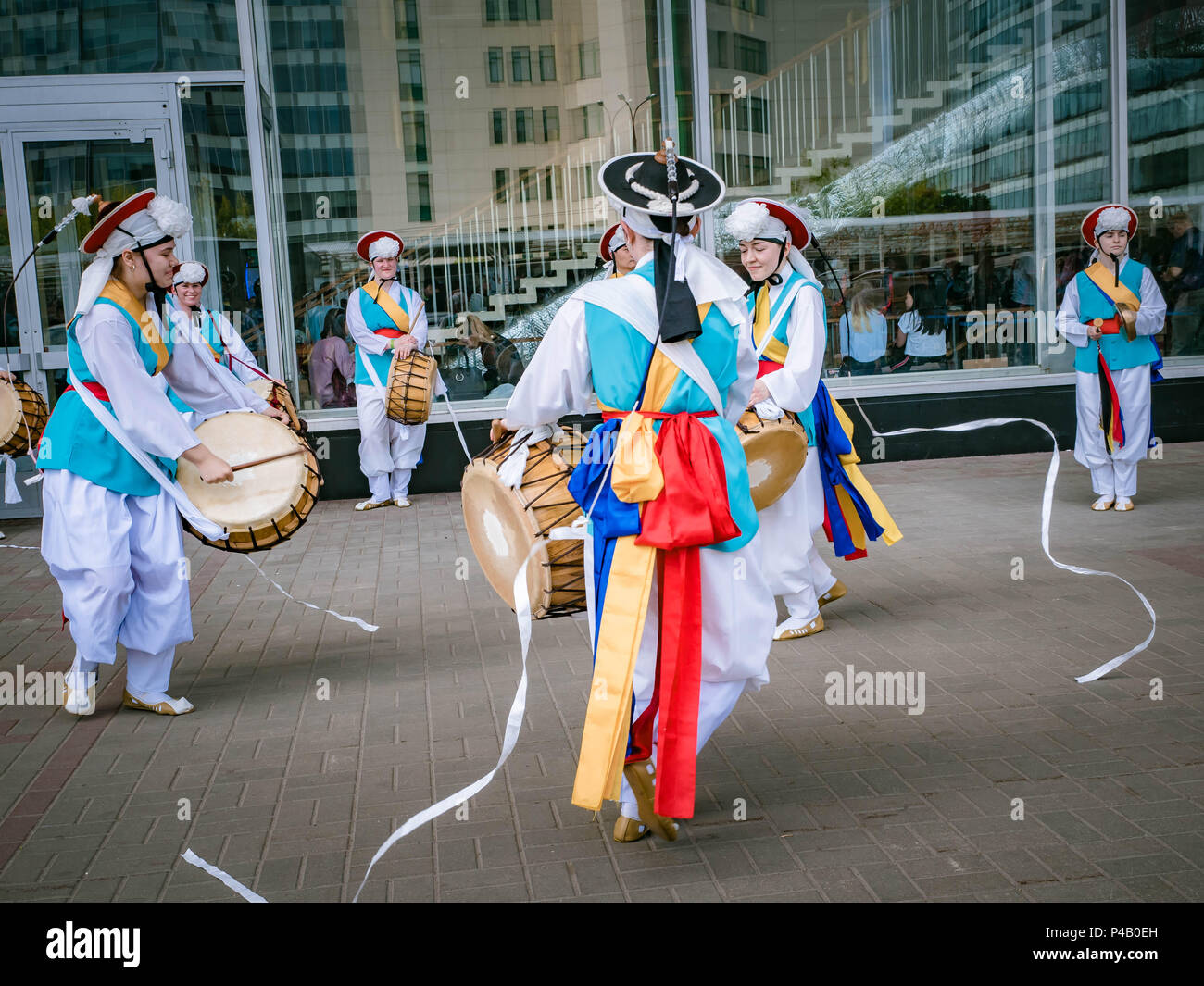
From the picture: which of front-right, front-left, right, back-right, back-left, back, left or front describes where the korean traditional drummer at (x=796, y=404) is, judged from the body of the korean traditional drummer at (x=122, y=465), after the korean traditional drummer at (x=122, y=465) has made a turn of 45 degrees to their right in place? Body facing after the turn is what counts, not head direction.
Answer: front-left

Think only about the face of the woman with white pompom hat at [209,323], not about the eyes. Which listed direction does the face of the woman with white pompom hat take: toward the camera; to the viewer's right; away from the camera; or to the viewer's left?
toward the camera

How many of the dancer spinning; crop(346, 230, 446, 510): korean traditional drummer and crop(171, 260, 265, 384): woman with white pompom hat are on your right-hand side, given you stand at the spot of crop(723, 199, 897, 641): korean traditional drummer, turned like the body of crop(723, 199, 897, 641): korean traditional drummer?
2

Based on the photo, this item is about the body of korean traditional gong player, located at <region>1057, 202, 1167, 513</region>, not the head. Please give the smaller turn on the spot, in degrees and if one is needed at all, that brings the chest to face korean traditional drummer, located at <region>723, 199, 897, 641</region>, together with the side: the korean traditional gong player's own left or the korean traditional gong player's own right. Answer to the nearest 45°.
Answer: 0° — they already face them

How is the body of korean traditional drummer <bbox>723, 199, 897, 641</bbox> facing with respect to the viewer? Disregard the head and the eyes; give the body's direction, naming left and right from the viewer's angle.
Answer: facing the viewer and to the left of the viewer

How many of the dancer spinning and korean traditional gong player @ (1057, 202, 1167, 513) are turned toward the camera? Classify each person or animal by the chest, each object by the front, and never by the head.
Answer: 1

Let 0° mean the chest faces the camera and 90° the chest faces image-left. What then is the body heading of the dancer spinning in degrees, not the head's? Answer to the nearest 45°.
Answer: approximately 180°

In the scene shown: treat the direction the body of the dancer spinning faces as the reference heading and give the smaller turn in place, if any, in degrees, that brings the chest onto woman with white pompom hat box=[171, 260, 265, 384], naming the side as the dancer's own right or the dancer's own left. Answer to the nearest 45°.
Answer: approximately 45° to the dancer's own left

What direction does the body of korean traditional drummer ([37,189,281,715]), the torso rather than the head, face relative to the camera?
to the viewer's right

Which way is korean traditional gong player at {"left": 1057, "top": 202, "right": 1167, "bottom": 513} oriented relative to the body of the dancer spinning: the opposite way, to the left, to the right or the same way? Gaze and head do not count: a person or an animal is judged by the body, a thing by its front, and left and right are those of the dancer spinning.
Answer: the opposite way

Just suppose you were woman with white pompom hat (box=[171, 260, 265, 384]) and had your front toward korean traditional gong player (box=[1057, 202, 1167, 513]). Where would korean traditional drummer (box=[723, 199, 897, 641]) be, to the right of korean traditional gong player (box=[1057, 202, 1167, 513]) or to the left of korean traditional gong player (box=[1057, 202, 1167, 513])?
right

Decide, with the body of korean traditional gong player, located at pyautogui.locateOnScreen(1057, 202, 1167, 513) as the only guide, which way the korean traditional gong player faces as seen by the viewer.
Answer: toward the camera

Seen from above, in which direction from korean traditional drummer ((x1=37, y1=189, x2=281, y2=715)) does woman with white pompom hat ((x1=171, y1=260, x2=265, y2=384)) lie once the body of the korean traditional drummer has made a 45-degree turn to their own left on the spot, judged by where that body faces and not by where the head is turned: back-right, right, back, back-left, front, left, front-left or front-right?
front-left

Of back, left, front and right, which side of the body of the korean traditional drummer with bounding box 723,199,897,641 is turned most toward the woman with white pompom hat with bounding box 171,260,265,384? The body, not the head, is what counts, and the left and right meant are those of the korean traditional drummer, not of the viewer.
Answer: right

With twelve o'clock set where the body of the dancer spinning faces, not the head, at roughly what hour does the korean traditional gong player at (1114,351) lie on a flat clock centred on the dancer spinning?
The korean traditional gong player is roughly at 1 o'clock from the dancer spinning.

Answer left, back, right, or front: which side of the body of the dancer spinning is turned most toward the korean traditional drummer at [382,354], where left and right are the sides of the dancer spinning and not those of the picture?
front

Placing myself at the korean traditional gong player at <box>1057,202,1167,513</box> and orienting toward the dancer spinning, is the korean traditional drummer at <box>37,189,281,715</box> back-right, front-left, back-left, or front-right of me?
front-right

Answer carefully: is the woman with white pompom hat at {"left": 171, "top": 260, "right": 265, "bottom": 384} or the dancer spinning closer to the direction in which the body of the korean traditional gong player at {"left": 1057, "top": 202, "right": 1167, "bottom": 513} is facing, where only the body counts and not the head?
the dancer spinning

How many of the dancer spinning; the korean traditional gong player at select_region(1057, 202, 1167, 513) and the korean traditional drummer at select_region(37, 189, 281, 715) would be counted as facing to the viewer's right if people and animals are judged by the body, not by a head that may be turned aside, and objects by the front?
1
